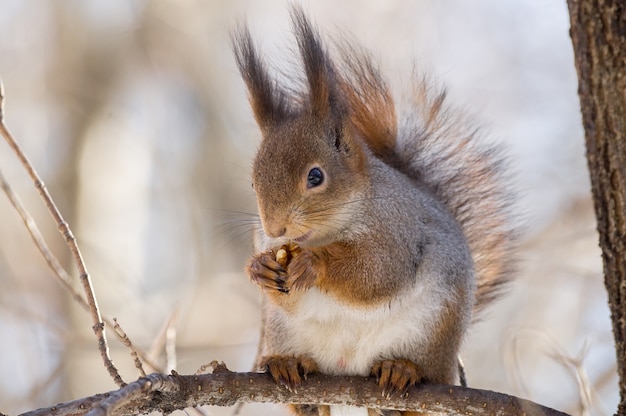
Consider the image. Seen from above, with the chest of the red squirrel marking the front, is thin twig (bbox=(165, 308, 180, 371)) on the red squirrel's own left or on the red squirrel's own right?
on the red squirrel's own right

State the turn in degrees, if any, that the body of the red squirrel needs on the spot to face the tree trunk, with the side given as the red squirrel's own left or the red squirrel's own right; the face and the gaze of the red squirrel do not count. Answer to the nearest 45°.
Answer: approximately 90° to the red squirrel's own left

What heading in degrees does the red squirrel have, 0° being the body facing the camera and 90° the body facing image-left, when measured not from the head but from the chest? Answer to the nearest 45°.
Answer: approximately 45°
